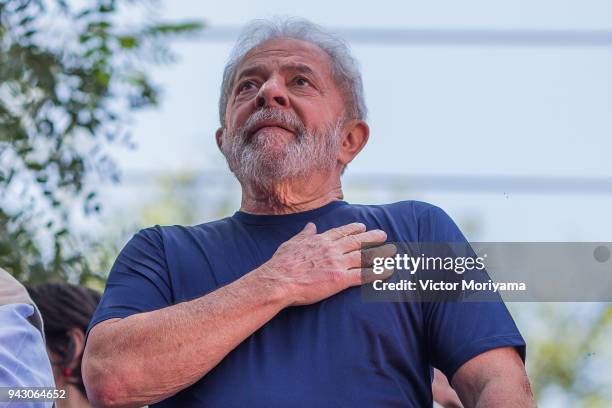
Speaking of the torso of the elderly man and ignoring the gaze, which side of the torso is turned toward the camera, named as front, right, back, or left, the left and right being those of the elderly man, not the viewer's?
front
